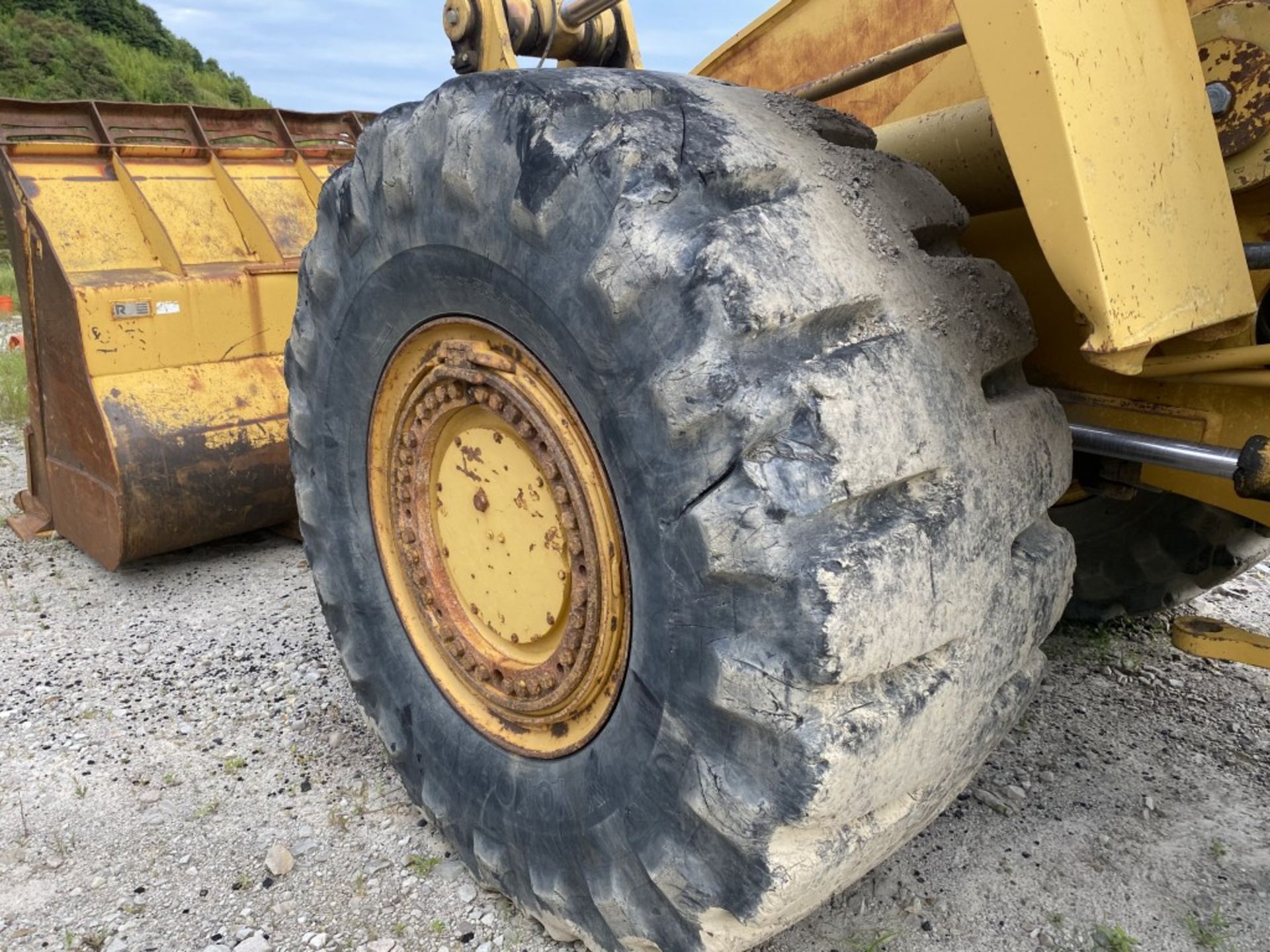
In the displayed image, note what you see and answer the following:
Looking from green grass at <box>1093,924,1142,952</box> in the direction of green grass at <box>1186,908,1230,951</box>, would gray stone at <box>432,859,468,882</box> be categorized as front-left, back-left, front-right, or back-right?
back-left

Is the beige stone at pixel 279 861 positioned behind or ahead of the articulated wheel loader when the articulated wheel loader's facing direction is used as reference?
ahead

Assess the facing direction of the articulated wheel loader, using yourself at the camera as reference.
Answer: facing away from the viewer and to the left of the viewer
